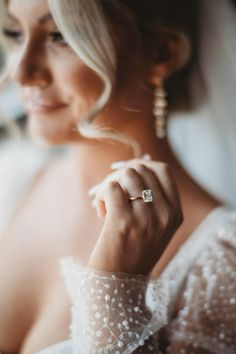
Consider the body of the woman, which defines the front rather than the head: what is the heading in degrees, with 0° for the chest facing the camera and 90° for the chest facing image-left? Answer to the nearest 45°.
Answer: approximately 45°
